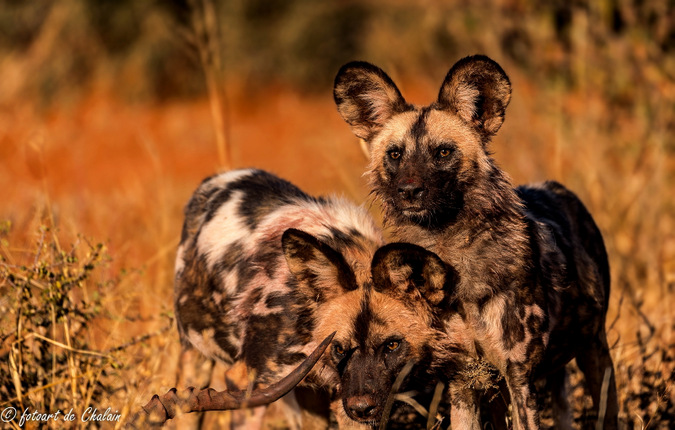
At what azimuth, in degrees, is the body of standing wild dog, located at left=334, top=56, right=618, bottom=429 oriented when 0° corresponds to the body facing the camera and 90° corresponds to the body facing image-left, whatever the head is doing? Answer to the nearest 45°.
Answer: approximately 45°

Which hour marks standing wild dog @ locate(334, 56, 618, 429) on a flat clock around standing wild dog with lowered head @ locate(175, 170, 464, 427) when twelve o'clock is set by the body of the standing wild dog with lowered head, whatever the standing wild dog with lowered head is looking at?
The standing wild dog @ locate(334, 56, 618, 429) is roughly at 11 o'clock from the standing wild dog with lowered head.

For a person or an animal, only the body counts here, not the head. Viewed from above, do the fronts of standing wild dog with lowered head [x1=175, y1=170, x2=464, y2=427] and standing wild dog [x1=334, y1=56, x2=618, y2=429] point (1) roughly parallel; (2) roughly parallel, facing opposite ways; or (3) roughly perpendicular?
roughly perpendicular

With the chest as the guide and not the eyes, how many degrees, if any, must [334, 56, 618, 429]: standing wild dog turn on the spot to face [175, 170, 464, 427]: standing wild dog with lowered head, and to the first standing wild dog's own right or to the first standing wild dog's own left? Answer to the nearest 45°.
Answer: approximately 45° to the first standing wild dog's own right
